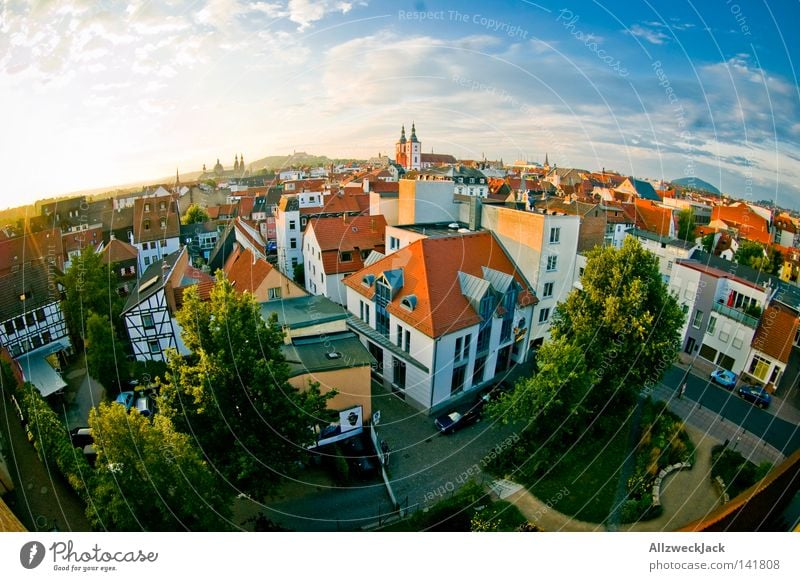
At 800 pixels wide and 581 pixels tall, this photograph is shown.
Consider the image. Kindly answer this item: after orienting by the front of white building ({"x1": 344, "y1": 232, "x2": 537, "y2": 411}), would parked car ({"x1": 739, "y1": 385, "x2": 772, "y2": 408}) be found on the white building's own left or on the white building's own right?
on the white building's own left

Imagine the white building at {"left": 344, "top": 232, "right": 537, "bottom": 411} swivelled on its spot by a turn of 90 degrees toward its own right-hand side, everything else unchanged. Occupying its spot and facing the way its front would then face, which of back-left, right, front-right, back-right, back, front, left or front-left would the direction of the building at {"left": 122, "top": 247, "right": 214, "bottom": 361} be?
front-right

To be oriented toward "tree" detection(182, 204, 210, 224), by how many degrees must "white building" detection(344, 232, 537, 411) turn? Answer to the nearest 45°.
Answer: approximately 180°

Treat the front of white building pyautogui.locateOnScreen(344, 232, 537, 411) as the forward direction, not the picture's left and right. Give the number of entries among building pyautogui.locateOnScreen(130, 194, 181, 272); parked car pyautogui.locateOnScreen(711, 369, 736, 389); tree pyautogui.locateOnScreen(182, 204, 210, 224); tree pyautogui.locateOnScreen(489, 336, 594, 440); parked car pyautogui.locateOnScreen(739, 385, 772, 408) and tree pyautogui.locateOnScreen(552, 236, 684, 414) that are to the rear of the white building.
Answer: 2

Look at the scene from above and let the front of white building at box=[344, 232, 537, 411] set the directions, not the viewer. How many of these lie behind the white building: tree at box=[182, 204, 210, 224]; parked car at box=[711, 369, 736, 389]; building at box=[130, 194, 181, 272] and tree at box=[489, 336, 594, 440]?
2

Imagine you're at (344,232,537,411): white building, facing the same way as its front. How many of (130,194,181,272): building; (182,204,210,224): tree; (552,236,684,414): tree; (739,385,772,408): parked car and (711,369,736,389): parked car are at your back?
2

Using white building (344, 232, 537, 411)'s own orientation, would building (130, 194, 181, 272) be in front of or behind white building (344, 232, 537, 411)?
behind

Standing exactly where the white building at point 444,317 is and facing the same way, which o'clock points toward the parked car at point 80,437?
The parked car is roughly at 4 o'clock from the white building.

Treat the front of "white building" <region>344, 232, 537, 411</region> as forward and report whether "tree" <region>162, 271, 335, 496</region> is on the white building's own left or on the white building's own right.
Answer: on the white building's own right

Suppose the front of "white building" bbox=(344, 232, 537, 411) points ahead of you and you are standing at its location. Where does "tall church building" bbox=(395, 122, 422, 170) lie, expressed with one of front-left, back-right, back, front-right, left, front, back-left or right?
back-left

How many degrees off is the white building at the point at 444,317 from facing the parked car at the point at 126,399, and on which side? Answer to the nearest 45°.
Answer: approximately 135° to its right

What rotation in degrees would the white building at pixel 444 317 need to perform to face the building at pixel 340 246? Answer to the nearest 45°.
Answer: approximately 180°

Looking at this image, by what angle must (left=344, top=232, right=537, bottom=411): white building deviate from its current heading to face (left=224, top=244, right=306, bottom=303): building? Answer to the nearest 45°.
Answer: approximately 135° to its right

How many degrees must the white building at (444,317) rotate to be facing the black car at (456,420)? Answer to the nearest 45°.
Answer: approximately 45° to its right

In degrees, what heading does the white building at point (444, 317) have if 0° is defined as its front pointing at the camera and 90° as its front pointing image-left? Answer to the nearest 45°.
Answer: approximately 315°

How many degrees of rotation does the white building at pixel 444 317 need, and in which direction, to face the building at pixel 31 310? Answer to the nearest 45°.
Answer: approximately 135° to its right

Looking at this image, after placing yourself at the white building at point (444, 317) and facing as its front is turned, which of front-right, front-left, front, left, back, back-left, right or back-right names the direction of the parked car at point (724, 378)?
front-left
